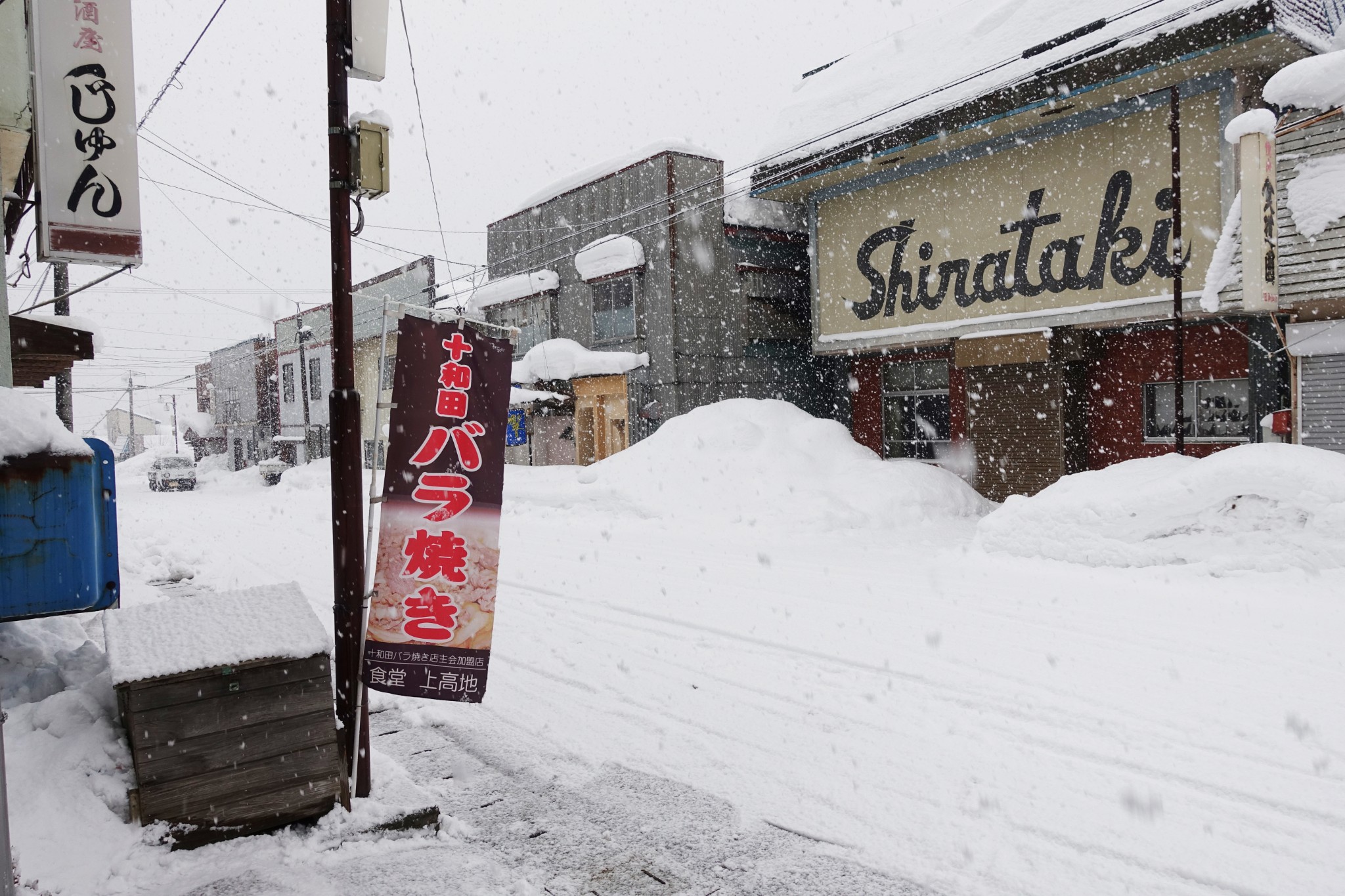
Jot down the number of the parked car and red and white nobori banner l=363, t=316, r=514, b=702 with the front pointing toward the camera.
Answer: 2

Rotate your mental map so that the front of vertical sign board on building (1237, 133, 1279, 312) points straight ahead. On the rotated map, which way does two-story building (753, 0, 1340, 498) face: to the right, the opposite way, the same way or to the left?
to the right

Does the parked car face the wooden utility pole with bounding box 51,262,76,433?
yes

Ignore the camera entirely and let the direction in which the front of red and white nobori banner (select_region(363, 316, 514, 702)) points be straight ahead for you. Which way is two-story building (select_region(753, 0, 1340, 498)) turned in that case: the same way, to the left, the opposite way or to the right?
to the right

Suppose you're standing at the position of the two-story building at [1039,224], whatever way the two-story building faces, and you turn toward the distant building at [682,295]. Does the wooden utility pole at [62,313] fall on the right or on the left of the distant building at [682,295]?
left

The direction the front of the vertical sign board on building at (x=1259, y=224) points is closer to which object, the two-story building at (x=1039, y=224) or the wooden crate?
the wooden crate

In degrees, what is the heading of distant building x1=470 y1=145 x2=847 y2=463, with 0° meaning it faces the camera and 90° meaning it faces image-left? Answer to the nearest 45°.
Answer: approximately 45°

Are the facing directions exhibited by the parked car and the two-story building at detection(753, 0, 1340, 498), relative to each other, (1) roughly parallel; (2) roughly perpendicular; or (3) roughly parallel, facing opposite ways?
roughly perpendicular

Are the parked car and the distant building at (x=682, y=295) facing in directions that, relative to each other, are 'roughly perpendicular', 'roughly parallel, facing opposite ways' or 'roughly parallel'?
roughly perpendicular

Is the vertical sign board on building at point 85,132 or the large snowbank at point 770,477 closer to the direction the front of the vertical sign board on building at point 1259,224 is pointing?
the vertical sign board on building

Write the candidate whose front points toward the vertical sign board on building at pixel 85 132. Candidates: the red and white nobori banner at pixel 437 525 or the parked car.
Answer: the parked car

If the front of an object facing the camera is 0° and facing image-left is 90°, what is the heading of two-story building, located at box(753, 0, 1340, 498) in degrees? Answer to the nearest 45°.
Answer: approximately 45°
